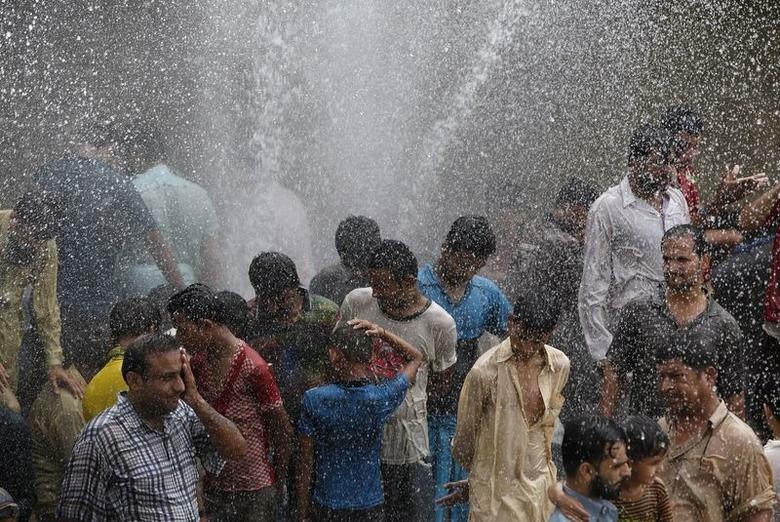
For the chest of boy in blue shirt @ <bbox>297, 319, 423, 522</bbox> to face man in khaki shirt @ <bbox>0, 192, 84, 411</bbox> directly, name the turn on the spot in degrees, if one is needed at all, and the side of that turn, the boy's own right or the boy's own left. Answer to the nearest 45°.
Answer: approximately 45° to the boy's own left

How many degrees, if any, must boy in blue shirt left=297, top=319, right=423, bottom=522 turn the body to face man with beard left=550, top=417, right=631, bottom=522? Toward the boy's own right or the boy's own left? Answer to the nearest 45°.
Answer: approximately 135° to the boy's own right

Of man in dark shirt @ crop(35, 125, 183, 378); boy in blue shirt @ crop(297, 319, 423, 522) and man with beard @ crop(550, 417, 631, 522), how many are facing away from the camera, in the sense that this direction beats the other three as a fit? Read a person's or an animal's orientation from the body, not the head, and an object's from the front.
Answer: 2

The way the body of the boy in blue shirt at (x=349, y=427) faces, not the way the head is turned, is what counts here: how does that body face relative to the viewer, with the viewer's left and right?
facing away from the viewer

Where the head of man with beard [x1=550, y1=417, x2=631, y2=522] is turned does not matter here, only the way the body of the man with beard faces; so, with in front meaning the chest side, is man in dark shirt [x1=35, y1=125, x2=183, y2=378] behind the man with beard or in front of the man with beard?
behind

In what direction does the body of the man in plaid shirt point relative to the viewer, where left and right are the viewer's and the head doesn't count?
facing the viewer and to the right of the viewer

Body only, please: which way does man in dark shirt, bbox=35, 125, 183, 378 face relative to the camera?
away from the camera
